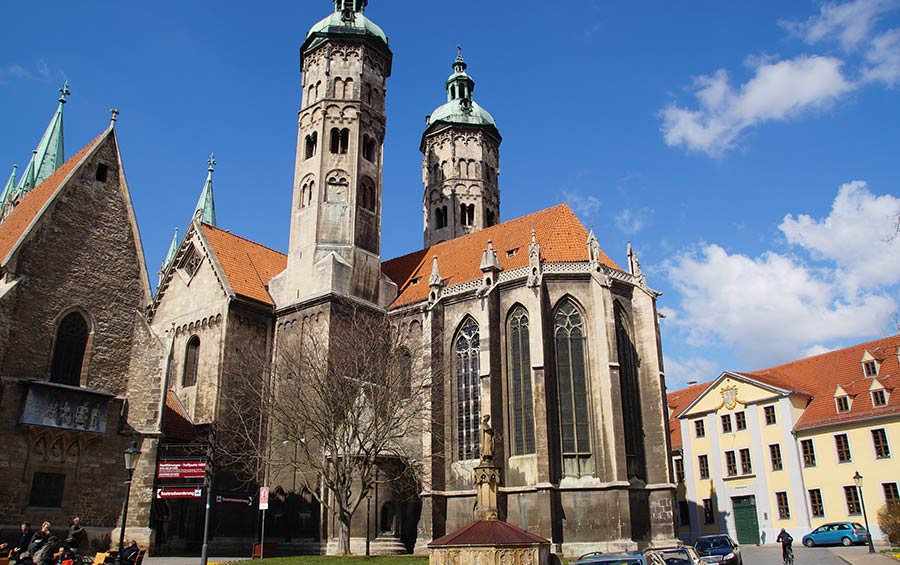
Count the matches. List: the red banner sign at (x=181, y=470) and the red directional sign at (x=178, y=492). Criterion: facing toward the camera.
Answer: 2

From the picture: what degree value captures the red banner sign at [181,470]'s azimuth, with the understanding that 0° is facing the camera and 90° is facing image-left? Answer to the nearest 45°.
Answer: approximately 0°

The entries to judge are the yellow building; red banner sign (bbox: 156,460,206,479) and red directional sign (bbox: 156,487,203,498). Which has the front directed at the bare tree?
the yellow building

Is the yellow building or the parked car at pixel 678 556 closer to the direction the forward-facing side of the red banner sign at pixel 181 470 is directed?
the parked car

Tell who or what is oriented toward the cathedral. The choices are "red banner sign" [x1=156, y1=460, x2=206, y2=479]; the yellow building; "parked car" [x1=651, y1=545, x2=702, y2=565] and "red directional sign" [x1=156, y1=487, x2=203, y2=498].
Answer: the yellow building
